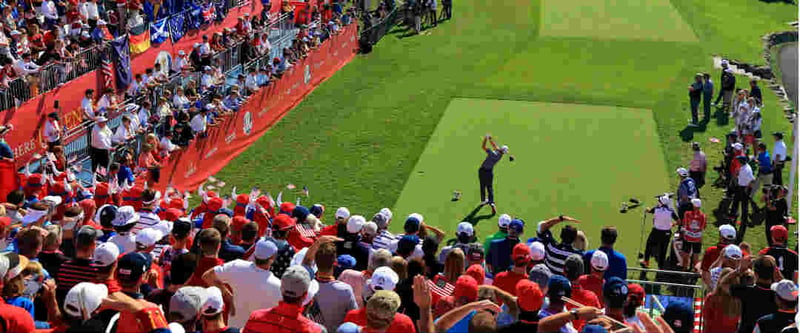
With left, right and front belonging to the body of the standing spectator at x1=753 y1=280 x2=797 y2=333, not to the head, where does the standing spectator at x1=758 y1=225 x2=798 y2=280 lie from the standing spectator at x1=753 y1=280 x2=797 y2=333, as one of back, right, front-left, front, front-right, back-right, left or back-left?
front-right

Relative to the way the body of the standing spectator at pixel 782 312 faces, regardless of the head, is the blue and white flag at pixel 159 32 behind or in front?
in front

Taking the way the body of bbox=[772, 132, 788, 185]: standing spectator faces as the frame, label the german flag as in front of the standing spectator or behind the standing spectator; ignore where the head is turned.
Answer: in front

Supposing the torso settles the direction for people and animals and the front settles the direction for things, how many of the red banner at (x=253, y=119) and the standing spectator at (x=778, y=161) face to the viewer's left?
1

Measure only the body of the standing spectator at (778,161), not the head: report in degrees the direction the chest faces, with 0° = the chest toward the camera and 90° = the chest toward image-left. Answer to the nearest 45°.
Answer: approximately 90°

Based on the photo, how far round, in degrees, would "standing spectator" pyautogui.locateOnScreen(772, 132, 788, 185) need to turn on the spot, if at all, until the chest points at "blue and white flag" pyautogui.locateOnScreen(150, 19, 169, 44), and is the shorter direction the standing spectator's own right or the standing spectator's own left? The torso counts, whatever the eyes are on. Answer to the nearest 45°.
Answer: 0° — they already face it

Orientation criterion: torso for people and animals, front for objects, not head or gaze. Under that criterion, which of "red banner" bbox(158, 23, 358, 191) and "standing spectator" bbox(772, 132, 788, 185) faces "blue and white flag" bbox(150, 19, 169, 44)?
the standing spectator

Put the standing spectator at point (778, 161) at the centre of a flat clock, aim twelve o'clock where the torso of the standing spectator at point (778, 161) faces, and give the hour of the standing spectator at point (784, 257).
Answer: the standing spectator at point (784, 257) is roughly at 9 o'clock from the standing spectator at point (778, 161).

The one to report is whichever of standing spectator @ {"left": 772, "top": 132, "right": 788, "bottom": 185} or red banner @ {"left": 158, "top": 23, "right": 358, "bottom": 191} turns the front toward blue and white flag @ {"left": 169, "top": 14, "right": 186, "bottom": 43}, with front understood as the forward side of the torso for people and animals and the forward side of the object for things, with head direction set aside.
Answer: the standing spectator

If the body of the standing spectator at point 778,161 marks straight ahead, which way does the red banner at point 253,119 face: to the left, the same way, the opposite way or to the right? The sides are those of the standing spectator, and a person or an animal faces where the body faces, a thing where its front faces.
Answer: the opposite way

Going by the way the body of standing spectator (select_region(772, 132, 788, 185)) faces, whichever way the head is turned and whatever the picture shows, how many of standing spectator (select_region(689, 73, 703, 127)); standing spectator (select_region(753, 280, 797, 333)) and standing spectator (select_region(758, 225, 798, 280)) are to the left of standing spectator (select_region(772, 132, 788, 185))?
2

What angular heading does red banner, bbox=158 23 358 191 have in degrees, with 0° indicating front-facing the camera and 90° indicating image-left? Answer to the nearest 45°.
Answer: approximately 315°

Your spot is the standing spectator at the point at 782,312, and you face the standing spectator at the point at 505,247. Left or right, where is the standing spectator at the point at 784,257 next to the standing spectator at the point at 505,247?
right

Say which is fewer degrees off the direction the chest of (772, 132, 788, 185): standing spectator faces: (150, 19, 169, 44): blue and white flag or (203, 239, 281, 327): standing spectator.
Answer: the blue and white flag

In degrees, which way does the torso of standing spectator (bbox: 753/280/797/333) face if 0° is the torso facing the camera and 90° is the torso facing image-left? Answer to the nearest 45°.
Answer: approximately 135°
